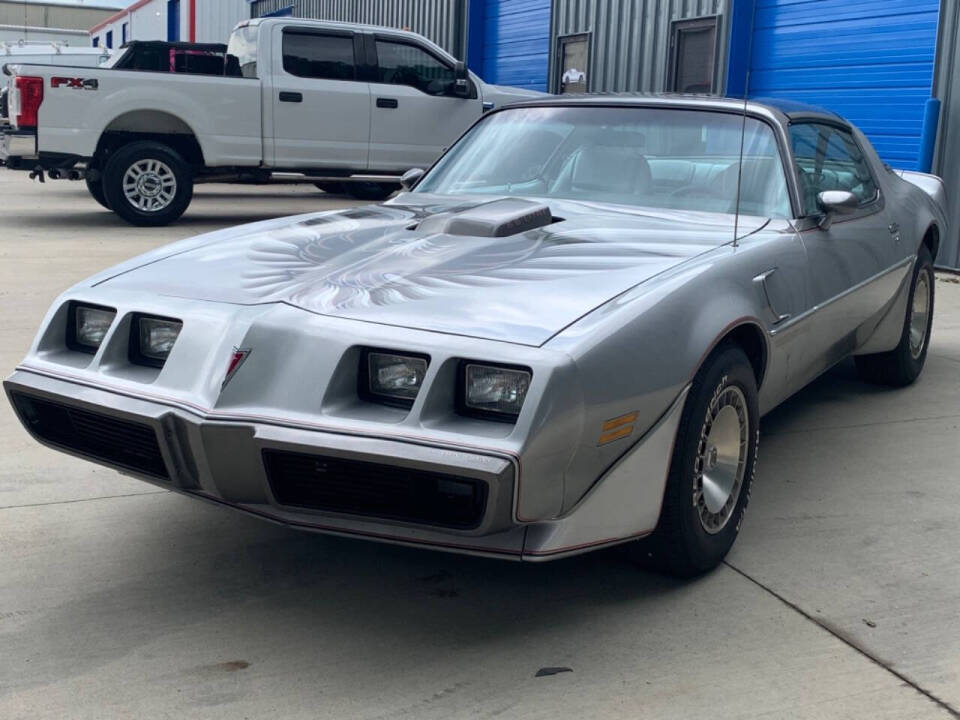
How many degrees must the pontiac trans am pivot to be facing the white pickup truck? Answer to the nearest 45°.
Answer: approximately 135° to its right

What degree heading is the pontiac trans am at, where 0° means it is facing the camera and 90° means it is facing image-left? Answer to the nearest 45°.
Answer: approximately 45°
